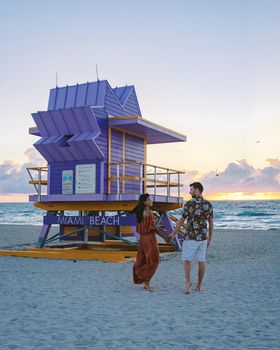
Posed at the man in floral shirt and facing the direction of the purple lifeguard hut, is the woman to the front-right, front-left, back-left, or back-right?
front-left

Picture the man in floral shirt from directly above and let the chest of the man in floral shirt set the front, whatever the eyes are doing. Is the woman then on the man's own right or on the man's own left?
on the man's own left

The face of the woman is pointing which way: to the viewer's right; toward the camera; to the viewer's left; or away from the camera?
to the viewer's right

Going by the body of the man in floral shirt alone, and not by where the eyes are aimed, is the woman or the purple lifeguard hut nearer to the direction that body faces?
the purple lifeguard hut

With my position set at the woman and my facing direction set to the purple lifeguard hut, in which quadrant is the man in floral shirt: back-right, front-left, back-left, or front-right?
back-right

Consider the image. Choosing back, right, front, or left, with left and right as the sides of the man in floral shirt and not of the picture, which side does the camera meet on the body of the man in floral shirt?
back

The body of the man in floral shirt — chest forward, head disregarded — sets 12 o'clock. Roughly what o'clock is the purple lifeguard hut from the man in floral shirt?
The purple lifeguard hut is roughly at 11 o'clock from the man in floral shirt.
